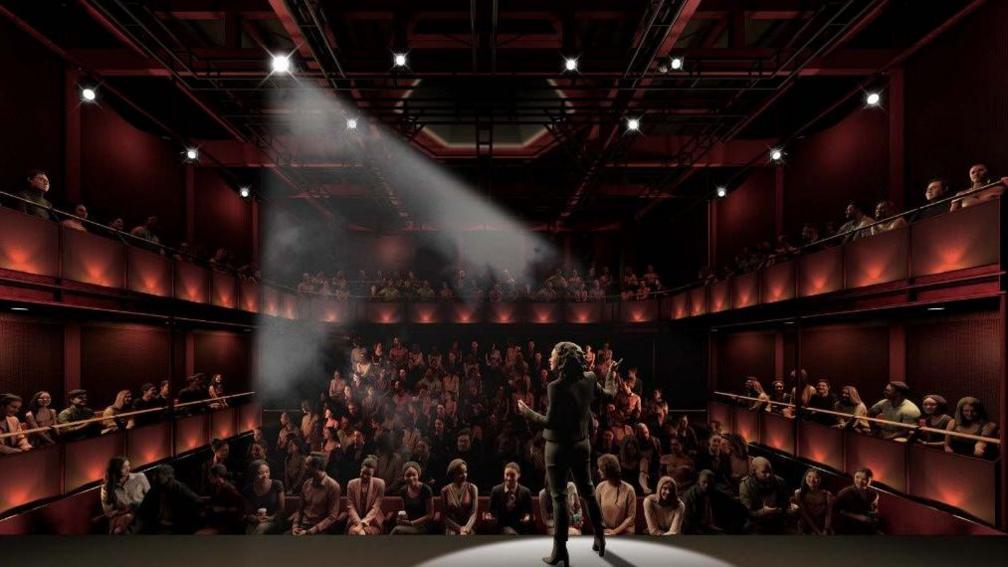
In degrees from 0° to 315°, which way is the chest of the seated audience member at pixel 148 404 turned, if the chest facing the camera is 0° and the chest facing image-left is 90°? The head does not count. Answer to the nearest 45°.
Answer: approximately 315°

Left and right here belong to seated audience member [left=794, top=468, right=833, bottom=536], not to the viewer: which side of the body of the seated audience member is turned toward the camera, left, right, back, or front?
front

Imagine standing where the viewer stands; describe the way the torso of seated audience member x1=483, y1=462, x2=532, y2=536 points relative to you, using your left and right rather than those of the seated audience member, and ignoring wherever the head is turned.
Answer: facing the viewer

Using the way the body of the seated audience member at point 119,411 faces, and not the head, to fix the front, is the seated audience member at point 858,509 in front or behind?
in front

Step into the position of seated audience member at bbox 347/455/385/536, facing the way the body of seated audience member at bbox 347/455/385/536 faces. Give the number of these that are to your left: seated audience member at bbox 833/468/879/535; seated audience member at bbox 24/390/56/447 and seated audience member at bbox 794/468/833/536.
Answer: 2

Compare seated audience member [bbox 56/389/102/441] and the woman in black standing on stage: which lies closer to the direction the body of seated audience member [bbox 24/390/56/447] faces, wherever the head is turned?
the woman in black standing on stage

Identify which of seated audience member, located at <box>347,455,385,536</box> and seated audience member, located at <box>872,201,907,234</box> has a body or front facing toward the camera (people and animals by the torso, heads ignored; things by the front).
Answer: seated audience member, located at <box>347,455,385,536</box>

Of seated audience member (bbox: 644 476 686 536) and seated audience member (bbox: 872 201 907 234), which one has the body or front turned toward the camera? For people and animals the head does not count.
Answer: seated audience member (bbox: 644 476 686 536)

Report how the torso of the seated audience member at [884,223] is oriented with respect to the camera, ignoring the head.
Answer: to the viewer's left

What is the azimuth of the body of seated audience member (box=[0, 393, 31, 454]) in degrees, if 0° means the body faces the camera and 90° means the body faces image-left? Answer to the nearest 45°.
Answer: approximately 315°

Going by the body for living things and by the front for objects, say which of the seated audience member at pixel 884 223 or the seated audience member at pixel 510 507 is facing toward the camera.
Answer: the seated audience member at pixel 510 507

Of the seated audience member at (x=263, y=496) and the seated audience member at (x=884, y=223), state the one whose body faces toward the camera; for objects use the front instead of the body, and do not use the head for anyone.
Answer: the seated audience member at (x=263, y=496)
